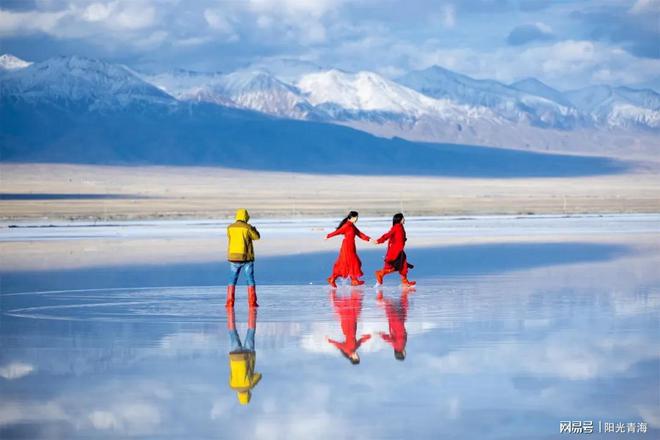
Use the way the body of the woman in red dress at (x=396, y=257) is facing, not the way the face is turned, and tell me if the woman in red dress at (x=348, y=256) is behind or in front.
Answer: behind
